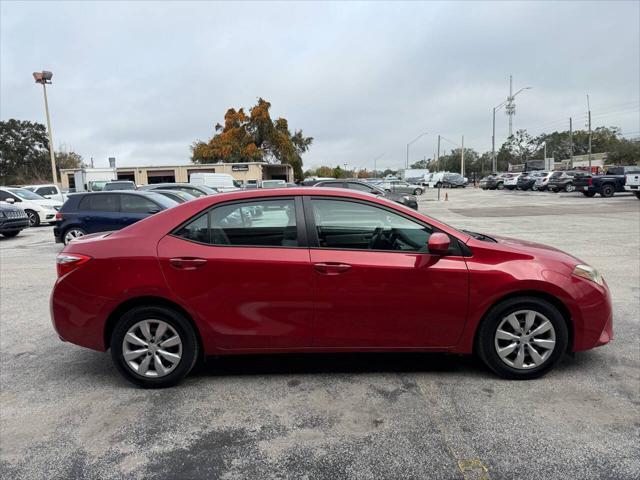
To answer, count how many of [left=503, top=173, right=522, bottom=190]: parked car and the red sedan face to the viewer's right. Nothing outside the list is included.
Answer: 1

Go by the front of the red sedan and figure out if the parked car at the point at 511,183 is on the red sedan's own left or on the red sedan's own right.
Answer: on the red sedan's own left

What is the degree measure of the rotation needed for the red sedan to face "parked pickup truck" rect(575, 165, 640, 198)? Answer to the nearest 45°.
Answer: approximately 45° to its left

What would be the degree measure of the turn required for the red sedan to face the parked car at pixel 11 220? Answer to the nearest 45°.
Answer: approximately 135° to its left

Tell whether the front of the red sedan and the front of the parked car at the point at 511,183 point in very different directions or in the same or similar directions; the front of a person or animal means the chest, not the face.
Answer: very different directions

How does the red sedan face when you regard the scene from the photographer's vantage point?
facing to the right of the viewer

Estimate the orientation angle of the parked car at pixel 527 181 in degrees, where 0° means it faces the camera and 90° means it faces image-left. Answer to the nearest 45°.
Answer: approximately 45°

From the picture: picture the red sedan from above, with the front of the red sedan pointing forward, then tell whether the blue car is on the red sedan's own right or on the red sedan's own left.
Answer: on the red sedan's own left

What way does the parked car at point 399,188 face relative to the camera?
to the viewer's right
